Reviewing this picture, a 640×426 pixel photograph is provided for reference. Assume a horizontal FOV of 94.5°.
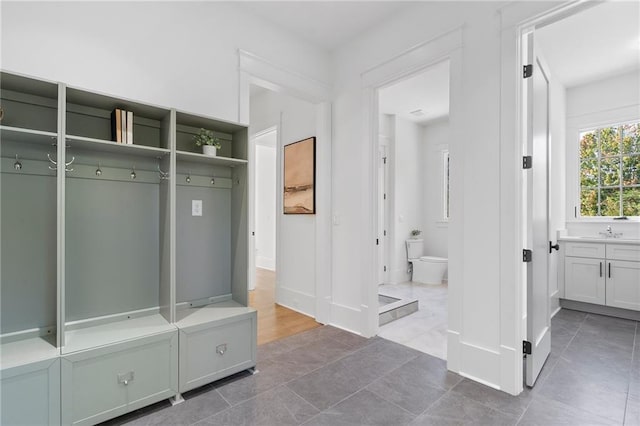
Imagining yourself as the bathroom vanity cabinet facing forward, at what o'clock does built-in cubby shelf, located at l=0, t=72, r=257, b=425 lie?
The built-in cubby shelf is roughly at 1 o'clock from the bathroom vanity cabinet.

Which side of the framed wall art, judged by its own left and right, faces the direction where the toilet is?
back

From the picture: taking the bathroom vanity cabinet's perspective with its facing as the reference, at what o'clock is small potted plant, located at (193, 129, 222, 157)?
The small potted plant is roughly at 1 o'clock from the bathroom vanity cabinet.

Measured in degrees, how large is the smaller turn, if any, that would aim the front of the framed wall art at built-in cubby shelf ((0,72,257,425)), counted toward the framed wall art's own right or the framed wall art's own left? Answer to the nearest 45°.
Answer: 0° — it already faces it

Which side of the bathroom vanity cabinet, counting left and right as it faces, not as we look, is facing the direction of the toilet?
right

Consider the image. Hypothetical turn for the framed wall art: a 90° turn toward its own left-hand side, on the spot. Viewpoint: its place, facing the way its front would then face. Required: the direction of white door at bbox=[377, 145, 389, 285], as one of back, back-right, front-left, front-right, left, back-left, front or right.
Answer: left

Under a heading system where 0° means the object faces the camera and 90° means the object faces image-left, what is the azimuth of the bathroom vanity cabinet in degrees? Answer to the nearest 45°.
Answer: approximately 0°

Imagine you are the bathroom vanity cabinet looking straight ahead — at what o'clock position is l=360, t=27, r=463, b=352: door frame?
The door frame is roughly at 1 o'clock from the bathroom vanity cabinet.

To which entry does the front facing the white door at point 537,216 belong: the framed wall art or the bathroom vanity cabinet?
the bathroom vanity cabinet

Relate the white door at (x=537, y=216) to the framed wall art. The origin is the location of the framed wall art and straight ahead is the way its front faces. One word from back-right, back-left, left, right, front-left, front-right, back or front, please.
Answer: left
